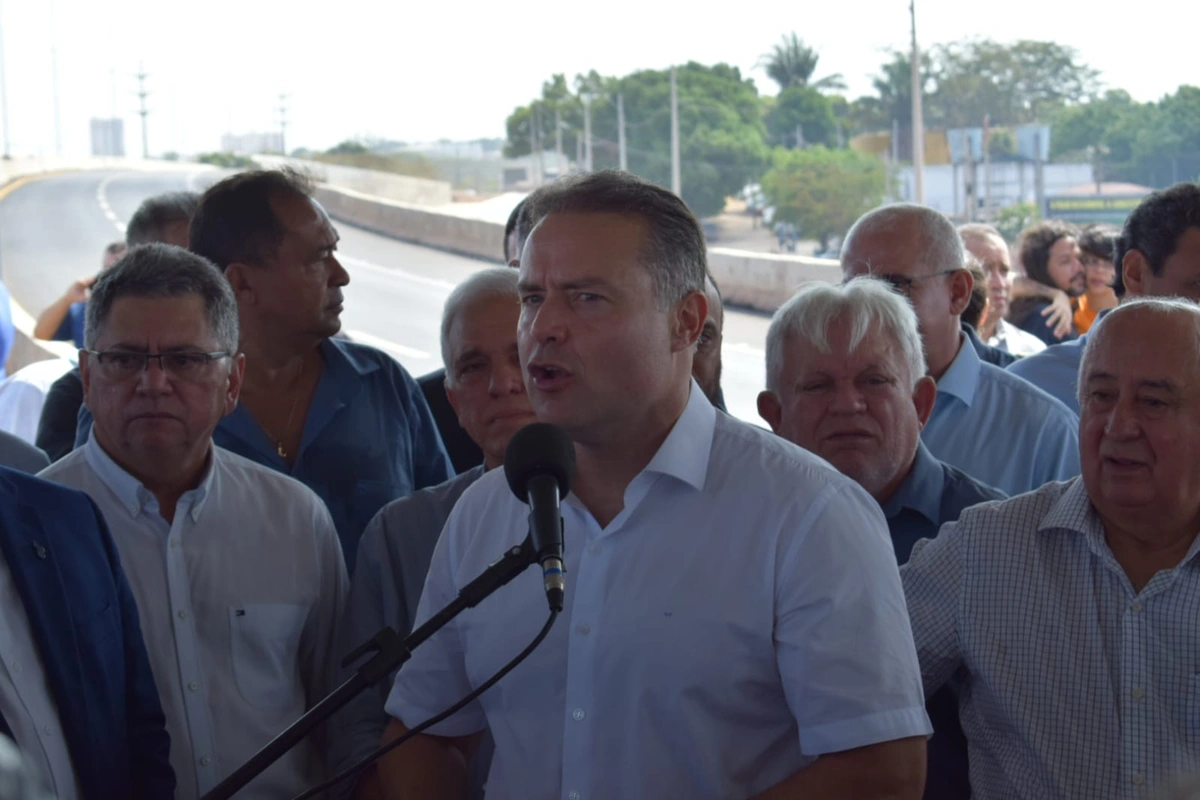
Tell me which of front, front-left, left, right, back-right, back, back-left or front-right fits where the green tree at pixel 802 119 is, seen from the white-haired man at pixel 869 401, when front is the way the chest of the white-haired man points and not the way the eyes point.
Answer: back

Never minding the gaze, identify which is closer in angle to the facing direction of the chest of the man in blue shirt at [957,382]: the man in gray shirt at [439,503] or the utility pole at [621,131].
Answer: the man in gray shirt

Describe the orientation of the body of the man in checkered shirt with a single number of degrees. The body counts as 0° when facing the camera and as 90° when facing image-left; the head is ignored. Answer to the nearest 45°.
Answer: approximately 0°

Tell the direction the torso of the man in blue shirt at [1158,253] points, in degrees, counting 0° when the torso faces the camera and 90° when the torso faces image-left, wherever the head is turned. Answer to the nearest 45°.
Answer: approximately 315°

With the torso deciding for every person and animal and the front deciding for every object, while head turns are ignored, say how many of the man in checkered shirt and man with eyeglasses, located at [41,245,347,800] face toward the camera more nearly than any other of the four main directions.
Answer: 2

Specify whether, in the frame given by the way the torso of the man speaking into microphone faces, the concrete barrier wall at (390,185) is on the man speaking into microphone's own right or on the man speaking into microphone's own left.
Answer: on the man speaking into microphone's own right

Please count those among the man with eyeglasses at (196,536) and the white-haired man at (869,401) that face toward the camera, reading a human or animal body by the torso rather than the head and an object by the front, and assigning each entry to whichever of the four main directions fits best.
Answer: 2

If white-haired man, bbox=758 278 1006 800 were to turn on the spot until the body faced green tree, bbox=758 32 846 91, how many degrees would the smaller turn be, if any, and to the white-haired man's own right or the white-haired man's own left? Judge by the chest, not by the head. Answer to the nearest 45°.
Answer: approximately 180°
